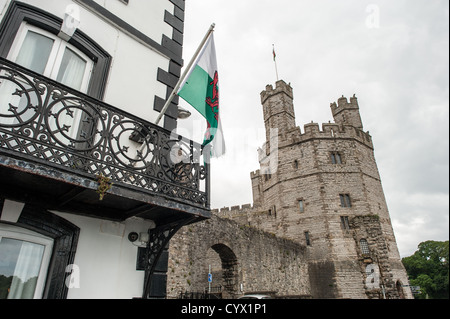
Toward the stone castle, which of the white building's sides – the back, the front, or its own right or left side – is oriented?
left

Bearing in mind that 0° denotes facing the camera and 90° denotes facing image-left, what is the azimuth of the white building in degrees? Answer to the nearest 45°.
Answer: approximately 315°
